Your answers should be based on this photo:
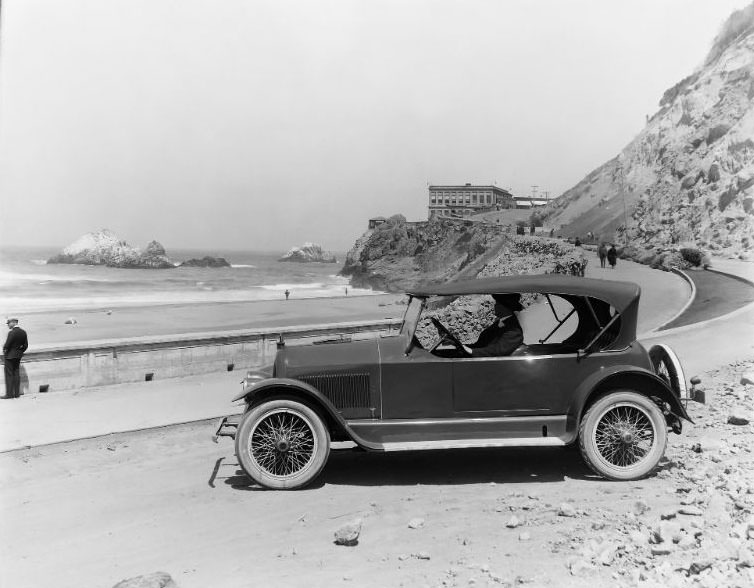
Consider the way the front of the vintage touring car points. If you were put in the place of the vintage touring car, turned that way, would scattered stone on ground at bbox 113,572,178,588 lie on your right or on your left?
on your left

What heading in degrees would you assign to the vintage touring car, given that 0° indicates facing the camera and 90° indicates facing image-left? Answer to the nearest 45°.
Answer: approximately 90°

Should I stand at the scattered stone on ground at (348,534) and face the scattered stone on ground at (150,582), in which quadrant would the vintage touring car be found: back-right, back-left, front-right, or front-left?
back-right

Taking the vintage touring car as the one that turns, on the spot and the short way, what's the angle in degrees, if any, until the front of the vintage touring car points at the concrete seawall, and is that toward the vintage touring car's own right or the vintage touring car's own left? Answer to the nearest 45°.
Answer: approximately 45° to the vintage touring car's own right
